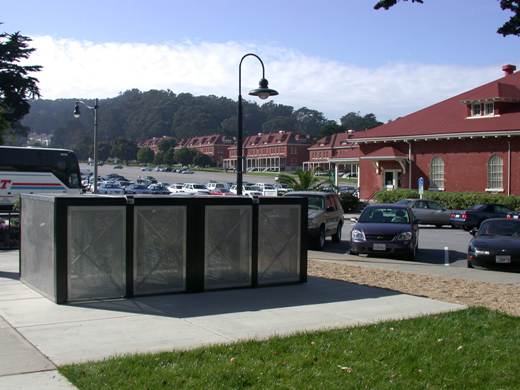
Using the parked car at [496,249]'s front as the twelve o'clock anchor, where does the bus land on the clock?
The bus is roughly at 4 o'clock from the parked car.

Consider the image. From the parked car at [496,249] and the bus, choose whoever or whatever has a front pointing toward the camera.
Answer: the parked car

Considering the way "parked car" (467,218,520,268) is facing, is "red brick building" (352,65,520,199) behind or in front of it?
behind

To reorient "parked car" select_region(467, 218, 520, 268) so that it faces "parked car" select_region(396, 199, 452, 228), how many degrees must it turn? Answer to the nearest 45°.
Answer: approximately 180°

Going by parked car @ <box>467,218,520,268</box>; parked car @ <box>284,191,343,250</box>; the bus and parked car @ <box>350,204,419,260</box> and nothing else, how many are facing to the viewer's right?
1

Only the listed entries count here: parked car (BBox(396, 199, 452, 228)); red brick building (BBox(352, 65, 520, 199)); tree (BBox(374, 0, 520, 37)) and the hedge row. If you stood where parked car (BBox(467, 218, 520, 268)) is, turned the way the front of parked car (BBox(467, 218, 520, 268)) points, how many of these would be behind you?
3

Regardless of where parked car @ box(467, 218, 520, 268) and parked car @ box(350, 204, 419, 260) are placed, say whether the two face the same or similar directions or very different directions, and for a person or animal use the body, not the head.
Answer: same or similar directions

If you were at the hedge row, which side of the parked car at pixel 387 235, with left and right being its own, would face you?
back

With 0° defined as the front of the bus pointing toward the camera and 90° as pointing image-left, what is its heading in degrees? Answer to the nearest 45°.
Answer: approximately 270°

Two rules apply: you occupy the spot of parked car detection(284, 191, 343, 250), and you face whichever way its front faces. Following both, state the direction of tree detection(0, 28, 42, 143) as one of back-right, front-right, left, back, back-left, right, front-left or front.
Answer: right

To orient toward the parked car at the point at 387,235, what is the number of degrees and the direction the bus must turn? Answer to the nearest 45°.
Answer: approximately 45° to its right

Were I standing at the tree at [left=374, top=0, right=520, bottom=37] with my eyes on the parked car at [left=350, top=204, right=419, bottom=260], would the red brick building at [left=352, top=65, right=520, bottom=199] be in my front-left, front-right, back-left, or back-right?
front-right

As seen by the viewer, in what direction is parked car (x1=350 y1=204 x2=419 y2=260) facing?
toward the camera

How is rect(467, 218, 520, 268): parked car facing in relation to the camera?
toward the camera
